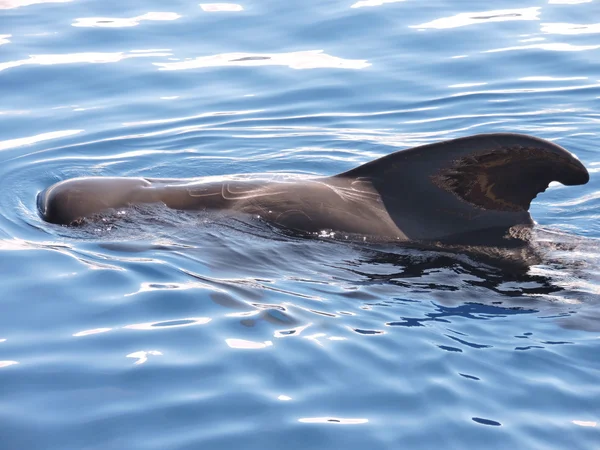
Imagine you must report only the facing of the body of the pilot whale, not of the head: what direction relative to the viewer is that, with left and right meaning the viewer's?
facing to the left of the viewer
